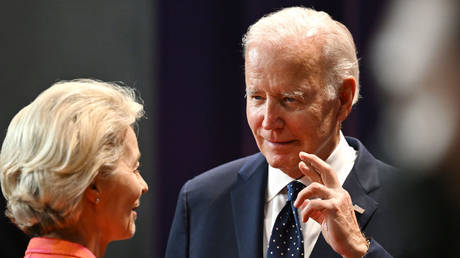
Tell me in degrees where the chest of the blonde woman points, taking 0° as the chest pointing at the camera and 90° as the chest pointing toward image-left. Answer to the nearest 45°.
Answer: approximately 225°

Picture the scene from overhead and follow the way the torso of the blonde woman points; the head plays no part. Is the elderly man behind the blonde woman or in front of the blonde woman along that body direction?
in front
